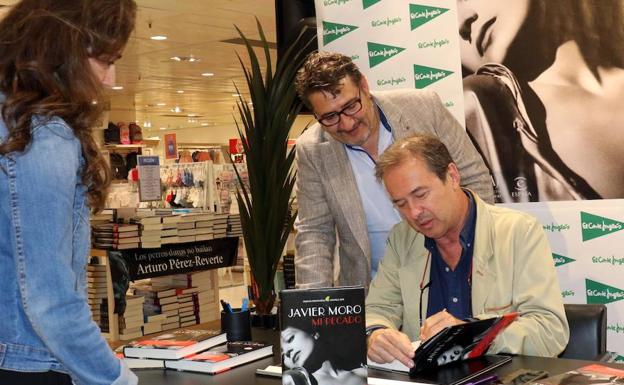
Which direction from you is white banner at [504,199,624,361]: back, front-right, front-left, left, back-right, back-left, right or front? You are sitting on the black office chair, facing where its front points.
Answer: back-right

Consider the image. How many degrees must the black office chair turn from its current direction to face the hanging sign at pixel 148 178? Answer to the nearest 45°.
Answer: approximately 90° to its right

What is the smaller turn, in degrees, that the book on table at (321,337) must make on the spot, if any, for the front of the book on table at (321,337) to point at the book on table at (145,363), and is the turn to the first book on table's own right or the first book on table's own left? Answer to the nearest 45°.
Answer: approximately 135° to the first book on table's own right

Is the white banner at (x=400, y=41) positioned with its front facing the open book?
yes

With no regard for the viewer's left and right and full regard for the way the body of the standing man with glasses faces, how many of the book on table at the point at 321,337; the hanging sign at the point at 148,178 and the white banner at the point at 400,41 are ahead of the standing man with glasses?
1

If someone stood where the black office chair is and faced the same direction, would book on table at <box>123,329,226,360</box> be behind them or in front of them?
in front

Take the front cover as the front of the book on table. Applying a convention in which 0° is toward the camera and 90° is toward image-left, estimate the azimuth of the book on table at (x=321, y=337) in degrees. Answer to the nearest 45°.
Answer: approximately 0°

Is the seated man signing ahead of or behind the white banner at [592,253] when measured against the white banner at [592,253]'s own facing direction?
ahead
